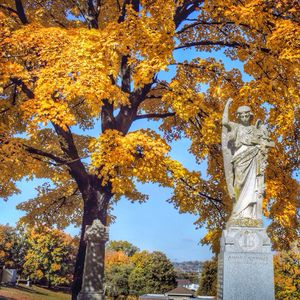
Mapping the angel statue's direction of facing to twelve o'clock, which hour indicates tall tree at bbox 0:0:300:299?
The tall tree is roughly at 4 o'clock from the angel statue.

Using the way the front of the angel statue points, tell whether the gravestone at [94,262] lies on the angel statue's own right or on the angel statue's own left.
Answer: on the angel statue's own right

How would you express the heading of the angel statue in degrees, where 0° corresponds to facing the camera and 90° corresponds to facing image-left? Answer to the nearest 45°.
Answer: approximately 0°
